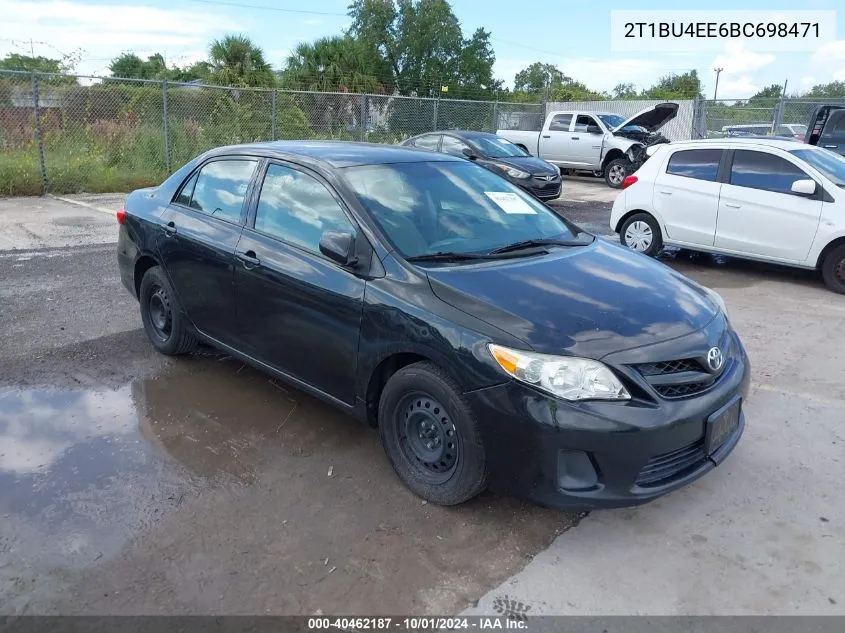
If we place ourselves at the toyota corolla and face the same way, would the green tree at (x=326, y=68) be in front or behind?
behind

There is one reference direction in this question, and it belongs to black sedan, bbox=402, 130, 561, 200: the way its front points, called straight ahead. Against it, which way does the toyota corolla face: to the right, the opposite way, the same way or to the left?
the same way

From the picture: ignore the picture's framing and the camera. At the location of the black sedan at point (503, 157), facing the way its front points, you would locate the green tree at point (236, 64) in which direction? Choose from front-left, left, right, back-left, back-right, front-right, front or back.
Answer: back

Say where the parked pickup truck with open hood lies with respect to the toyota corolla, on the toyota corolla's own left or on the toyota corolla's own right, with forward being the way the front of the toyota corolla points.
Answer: on the toyota corolla's own left

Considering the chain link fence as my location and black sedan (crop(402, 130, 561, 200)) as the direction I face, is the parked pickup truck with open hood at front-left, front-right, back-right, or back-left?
front-left

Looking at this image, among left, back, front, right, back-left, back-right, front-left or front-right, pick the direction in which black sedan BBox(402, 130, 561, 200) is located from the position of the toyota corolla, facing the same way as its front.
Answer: back-left

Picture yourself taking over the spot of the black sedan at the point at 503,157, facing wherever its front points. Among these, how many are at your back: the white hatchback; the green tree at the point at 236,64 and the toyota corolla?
1

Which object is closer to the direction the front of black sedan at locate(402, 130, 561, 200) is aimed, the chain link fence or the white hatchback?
the white hatchback

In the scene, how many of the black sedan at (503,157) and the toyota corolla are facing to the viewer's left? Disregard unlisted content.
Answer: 0

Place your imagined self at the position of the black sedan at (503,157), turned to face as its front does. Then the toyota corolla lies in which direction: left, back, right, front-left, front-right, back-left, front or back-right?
front-right

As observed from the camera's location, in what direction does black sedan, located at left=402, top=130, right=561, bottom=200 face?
facing the viewer and to the right of the viewer

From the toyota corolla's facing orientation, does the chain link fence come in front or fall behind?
behind

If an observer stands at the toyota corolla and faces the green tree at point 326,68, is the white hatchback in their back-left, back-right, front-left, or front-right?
front-right
